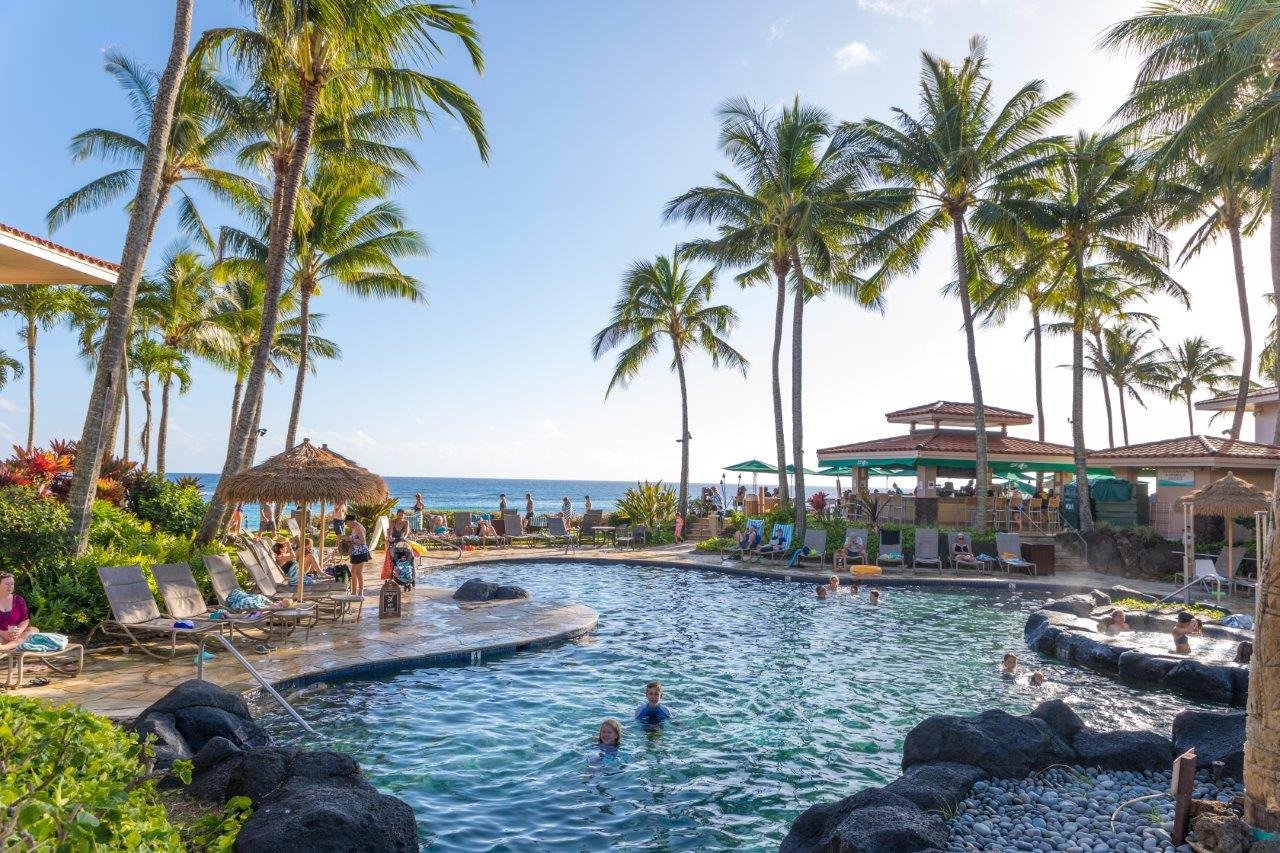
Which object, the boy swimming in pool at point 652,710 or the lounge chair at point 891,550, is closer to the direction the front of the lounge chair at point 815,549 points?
the boy swimming in pool

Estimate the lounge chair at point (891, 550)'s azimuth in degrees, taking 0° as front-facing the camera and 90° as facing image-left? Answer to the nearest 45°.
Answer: approximately 0°

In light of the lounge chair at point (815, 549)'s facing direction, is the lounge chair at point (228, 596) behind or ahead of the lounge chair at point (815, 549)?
ahead

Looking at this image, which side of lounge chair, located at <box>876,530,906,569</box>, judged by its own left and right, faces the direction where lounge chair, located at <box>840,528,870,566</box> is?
right

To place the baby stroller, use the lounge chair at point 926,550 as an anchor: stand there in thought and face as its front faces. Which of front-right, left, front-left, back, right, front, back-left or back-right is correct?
front-right

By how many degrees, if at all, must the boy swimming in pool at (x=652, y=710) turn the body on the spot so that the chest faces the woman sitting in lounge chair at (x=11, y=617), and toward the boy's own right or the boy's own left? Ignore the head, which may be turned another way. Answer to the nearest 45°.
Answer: approximately 90° to the boy's own right

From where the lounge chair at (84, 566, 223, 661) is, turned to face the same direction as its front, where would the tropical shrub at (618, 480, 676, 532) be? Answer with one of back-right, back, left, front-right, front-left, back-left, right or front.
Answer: left

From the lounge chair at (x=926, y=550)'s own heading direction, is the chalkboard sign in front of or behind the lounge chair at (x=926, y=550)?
in front

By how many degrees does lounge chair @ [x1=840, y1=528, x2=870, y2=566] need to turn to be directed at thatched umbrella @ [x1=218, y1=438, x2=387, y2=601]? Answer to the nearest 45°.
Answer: approximately 45° to its right

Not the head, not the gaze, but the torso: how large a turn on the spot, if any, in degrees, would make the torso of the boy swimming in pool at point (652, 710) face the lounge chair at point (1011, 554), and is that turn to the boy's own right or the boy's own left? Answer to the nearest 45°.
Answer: approximately 135° to the boy's own left

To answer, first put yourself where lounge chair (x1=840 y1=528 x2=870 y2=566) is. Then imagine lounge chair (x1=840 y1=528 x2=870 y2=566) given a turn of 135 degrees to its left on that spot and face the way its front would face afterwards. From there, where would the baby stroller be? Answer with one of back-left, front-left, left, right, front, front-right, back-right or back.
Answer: back

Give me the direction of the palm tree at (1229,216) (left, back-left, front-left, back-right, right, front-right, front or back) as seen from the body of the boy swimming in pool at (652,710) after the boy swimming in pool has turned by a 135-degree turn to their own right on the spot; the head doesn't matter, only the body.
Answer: right

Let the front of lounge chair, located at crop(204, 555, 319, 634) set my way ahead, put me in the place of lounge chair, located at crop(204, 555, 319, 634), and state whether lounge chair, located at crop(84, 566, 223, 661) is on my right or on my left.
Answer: on my right
